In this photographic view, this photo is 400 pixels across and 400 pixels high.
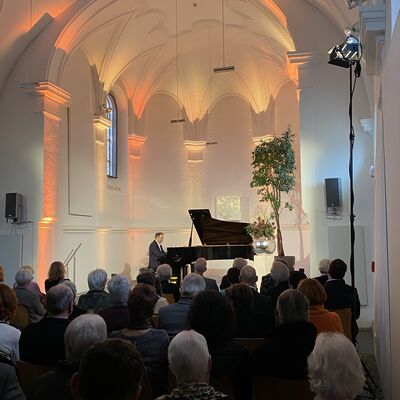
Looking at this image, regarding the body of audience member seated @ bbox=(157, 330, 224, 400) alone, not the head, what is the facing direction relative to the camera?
away from the camera

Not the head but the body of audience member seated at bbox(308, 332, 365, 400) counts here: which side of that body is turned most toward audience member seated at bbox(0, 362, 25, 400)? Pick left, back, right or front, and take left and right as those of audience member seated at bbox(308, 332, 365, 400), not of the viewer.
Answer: left

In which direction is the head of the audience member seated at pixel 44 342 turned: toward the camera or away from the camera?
away from the camera

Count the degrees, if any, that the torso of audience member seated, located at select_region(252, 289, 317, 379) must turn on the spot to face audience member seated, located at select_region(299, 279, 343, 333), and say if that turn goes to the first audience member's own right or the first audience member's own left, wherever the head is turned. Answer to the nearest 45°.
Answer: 0° — they already face them

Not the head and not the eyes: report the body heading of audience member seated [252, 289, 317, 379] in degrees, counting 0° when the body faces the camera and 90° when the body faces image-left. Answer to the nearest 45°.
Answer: approximately 180°

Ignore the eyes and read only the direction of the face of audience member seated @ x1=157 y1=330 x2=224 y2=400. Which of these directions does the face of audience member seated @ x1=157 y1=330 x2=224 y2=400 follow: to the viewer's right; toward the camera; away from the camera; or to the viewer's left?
away from the camera

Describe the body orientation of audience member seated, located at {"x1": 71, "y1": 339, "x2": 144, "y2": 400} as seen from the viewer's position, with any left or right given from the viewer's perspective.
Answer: facing away from the viewer

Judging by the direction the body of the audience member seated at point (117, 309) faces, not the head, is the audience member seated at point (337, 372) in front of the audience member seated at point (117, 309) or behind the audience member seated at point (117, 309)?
behind

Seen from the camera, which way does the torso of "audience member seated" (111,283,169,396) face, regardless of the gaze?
away from the camera

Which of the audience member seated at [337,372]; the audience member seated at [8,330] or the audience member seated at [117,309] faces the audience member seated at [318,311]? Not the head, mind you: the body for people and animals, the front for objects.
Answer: the audience member seated at [337,372]

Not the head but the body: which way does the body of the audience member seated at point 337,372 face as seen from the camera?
away from the camera

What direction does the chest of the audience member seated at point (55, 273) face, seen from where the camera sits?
away from the camera

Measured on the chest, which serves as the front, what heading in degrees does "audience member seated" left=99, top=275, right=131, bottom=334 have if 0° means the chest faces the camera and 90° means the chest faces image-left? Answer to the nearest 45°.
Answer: approximately 180°

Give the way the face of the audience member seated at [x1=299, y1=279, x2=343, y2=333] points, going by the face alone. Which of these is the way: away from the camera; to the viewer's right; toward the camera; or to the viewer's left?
away from the camera

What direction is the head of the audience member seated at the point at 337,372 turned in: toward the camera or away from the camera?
away from the camera
